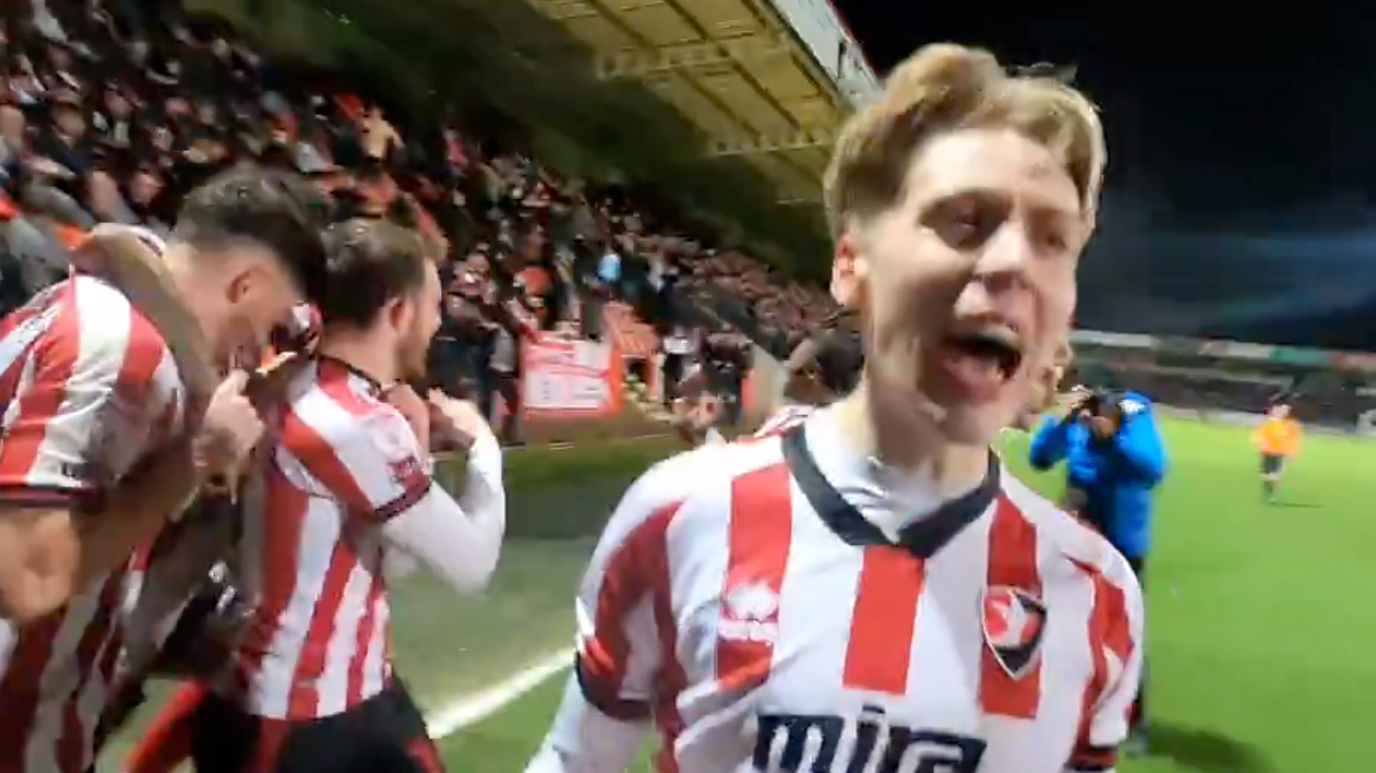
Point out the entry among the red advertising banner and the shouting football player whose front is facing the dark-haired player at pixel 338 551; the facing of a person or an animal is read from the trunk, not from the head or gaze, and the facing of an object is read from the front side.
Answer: the red advertising banner

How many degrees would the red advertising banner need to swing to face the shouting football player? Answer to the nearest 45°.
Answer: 0° — it already faces them

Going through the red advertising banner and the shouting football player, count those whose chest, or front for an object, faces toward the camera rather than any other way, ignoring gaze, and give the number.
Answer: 2

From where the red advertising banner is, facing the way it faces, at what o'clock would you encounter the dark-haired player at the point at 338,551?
The dark-haired player is roughly at 12 o'clock from the red advertising banner.

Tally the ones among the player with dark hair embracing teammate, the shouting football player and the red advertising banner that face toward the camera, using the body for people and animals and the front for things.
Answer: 2

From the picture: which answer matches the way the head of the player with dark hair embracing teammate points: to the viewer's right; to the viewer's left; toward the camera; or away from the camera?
to the viewer's right

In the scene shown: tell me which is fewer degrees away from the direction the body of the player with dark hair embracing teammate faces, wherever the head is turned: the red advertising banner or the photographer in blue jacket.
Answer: the photographer in blue jacket

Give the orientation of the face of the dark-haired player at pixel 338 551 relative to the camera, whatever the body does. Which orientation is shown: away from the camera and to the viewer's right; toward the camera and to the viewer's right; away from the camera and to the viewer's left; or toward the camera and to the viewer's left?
away from the camera and to the viewer's right

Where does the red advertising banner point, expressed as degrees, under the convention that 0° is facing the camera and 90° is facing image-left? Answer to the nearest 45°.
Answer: approximately 0°

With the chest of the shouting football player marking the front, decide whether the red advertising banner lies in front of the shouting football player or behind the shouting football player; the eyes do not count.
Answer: behind

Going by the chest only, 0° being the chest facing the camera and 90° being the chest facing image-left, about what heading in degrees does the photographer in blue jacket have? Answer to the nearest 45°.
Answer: approximately 45°
